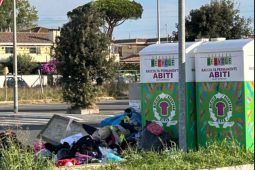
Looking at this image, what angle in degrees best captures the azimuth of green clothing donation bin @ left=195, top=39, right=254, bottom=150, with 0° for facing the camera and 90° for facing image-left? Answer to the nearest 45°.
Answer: approximately 45°

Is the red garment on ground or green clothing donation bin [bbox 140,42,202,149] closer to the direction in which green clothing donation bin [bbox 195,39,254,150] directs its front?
the red garment on ground

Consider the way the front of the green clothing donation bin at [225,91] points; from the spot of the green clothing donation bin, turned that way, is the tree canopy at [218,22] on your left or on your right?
on your right

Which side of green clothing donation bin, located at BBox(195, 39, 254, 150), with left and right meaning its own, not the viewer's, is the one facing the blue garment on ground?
right

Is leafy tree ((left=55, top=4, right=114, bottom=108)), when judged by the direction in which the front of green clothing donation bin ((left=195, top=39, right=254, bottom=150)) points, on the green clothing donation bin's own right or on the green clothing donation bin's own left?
on the green clothing donation bin's own right
